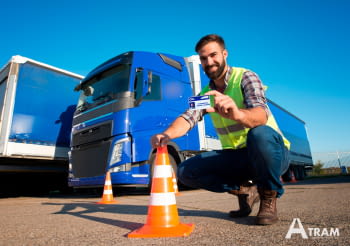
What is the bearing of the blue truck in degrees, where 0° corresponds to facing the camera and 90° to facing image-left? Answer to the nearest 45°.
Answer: approximately 45°

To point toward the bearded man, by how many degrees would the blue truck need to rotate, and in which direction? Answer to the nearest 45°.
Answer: approximately 90° to its left

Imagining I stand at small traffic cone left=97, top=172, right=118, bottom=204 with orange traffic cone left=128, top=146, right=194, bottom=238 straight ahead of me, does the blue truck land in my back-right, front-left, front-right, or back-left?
back-left

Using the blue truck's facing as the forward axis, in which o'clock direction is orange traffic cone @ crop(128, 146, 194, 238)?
The orange traffic cone is roughly at 10 o'clock from the blue truck.

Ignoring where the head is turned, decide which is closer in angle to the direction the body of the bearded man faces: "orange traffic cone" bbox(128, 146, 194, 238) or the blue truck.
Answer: the orange traffic cone

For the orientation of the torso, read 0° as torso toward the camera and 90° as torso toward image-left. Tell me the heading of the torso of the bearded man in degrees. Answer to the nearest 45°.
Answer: approximately 45°

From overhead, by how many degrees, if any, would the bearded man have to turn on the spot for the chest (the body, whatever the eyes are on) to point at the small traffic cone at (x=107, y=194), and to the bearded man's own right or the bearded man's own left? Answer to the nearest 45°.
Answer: approximately 90° to the bearded man's own right
